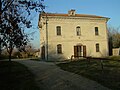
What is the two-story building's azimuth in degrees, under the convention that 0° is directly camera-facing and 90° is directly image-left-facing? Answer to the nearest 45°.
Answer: approximately 0°
